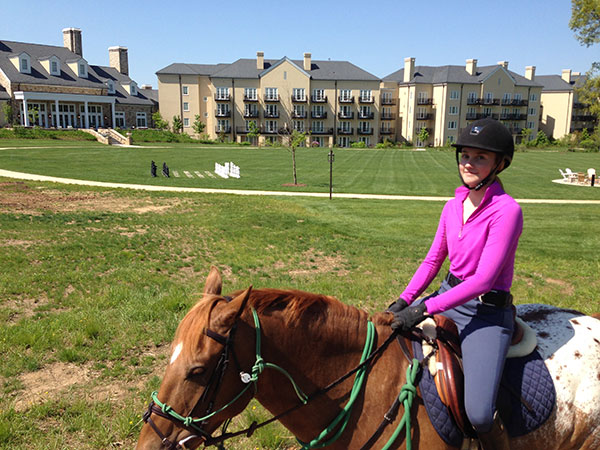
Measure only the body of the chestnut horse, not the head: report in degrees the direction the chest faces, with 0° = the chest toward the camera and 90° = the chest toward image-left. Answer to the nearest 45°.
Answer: approximately 90°
